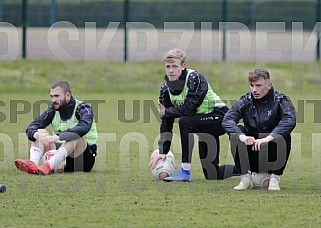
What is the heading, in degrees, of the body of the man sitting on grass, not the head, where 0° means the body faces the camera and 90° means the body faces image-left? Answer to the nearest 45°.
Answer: approximately 45°

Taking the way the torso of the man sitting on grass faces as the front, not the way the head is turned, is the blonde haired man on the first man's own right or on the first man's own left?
on the first man's own left

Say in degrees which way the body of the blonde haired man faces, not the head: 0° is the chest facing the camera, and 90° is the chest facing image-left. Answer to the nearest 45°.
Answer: approximately 45°

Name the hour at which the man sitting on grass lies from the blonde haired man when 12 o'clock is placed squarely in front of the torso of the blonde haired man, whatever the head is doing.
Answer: The man sitting on grass is roughly at 2 o'clock from the blonde haired man.
